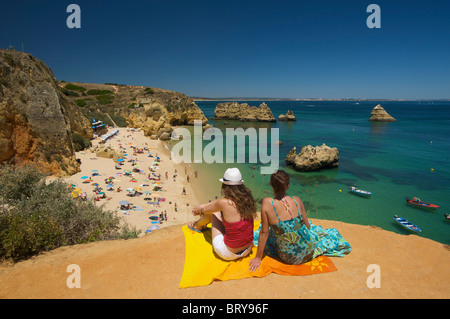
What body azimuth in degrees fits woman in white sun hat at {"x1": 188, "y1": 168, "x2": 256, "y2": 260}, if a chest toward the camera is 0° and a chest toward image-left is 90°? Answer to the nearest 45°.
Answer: approximately 135°

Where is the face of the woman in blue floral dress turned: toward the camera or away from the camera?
away from the camera

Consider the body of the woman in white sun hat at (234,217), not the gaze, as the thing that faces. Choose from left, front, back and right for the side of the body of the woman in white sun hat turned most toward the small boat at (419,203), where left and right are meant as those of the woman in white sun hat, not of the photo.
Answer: right

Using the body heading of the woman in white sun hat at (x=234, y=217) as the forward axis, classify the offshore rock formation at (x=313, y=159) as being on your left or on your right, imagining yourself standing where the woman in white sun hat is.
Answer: on your right
